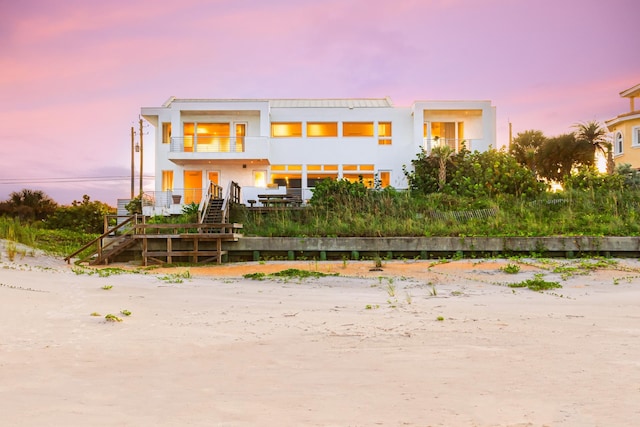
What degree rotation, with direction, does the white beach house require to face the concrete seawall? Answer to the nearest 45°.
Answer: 0° — it already faces it

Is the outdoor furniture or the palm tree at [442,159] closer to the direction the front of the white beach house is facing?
the outdoor furniture

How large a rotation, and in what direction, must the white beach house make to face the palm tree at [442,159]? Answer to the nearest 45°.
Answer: approximately 45° to its left

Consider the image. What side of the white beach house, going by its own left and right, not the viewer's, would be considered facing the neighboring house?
left

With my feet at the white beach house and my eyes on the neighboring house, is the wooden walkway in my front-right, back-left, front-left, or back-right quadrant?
back-right

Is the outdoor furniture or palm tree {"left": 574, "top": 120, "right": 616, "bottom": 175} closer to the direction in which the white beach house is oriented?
the outdoor furniture

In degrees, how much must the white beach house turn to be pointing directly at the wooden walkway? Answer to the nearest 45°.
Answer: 0° — it already faces it

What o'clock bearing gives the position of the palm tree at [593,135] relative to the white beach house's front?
The palm tree is roughly at 8 o'clock from the white beach house.

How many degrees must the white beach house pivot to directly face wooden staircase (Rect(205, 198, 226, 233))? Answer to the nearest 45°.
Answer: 0° — it already faces it

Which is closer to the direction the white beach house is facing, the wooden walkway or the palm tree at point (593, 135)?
the wooden walkway

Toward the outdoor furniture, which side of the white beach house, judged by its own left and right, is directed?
front

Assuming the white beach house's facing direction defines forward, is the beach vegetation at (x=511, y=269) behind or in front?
in front

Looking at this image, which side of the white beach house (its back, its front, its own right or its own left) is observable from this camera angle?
front
